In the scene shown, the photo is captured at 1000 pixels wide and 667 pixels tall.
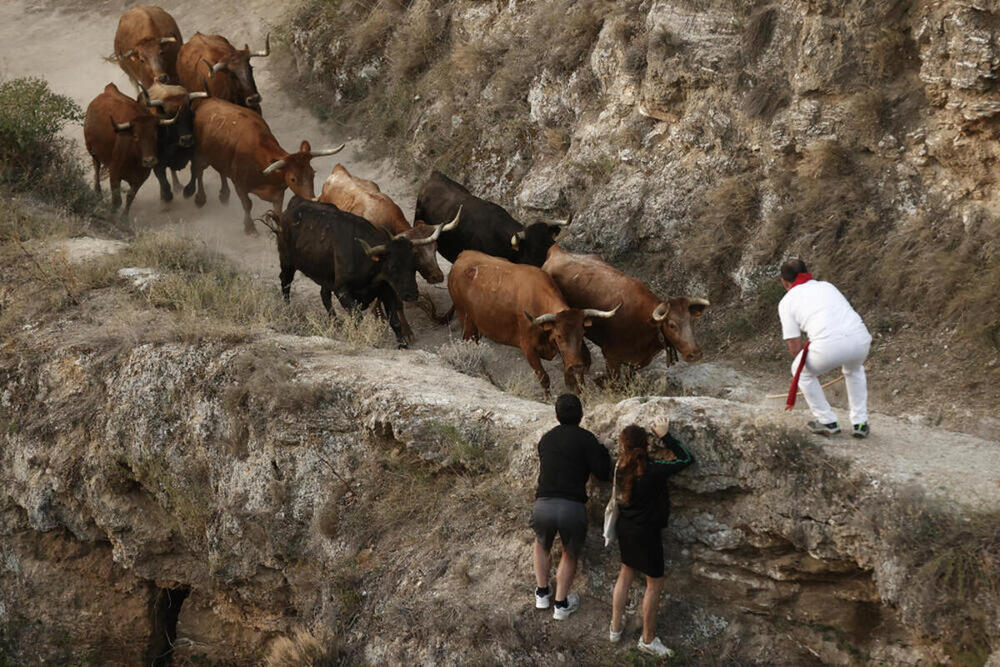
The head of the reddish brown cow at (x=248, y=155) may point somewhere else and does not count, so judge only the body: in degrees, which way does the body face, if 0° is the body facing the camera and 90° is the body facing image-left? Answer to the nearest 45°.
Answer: approximately 315°

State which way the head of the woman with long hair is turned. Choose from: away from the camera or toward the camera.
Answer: away from the camera

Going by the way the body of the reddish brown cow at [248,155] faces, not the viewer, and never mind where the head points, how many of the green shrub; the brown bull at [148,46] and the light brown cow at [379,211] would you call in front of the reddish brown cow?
1

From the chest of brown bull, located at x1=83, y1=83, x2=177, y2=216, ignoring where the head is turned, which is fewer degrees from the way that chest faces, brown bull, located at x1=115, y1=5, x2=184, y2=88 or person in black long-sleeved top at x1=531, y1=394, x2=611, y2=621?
the person in black long-sleeved top

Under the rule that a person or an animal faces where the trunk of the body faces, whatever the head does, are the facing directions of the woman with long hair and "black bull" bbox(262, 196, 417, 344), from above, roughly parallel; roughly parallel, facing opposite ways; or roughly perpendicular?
roughly perpendicular

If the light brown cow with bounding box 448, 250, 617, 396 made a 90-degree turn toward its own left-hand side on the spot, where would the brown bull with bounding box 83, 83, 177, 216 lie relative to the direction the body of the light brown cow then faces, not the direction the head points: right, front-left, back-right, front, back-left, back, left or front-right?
left

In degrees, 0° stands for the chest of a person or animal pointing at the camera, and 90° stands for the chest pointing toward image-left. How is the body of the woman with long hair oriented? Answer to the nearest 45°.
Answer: approximately 225°

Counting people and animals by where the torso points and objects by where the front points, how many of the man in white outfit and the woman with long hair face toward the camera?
0

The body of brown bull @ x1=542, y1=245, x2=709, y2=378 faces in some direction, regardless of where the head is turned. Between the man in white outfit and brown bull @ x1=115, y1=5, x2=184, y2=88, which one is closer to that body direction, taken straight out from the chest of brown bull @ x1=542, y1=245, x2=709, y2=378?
the man in white outfit

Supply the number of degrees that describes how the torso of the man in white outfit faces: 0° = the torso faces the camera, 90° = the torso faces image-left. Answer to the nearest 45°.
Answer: approximately 135°

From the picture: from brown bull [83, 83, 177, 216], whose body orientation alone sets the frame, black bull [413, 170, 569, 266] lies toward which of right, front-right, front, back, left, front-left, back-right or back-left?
front

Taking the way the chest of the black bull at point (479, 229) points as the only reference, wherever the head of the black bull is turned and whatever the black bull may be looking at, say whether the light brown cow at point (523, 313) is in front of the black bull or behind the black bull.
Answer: in front

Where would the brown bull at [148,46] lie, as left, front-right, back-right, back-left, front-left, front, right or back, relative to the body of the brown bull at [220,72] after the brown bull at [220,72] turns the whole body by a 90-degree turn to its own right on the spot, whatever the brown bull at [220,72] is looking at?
right

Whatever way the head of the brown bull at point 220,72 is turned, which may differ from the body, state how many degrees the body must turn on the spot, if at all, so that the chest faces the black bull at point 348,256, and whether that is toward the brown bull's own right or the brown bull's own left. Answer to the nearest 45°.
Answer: approximately 45° to the brown bull's own right

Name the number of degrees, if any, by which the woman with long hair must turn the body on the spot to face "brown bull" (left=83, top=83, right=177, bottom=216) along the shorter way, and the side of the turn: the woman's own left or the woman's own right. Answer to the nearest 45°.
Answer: approximately 90° to the woman's own left

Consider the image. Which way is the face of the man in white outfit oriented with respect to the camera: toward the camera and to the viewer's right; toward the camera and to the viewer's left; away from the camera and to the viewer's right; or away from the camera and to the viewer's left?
away from the camera and to the viewer's left

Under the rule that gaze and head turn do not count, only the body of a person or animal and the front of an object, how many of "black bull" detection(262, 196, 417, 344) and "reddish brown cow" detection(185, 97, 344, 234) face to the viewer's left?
0
